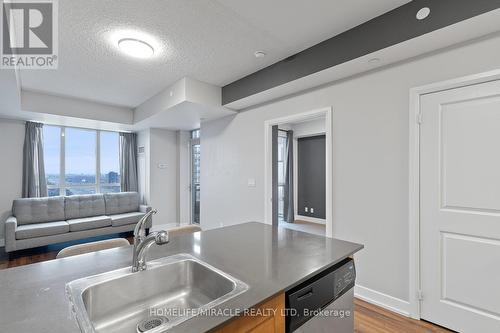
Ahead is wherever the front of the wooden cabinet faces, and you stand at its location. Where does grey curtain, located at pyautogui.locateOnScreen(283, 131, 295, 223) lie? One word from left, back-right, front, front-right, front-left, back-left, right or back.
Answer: back-left

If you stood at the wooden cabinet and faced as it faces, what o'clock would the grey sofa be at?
The grey sofa is roughly at 6 o'clock from the wooden cabinet.

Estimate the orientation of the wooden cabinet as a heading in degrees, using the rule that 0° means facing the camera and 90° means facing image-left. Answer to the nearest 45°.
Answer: approximately 315°

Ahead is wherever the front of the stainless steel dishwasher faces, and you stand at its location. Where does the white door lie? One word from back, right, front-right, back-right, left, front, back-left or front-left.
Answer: left

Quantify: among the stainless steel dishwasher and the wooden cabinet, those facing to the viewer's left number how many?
0

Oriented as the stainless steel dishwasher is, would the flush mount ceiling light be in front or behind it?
behind

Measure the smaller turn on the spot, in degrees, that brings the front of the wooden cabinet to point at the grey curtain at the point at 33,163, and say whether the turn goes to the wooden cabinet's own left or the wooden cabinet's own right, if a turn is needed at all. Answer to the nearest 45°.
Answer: approximately 180°

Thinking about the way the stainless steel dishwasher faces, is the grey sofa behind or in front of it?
behind

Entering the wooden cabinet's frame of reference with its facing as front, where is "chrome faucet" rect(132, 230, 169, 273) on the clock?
The chrome faucet is roughly at 5 o'clock from the wooden cabinet.

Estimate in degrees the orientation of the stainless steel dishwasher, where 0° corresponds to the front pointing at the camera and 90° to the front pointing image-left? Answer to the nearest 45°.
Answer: approximately 315°
